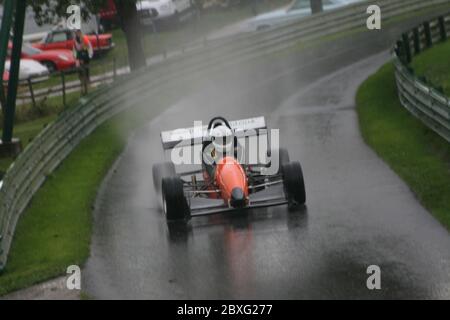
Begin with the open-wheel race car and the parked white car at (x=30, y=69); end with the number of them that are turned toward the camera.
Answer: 1

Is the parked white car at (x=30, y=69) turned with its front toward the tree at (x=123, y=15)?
no

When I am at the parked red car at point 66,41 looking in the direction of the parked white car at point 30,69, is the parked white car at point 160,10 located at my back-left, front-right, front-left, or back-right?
back-left

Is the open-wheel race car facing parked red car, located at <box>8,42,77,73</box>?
no

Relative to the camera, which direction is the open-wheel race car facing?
toward the camera

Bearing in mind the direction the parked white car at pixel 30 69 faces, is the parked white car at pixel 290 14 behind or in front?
in front

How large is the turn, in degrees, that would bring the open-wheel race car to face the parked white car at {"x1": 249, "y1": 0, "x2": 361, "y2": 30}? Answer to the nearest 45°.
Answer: approximately 180°

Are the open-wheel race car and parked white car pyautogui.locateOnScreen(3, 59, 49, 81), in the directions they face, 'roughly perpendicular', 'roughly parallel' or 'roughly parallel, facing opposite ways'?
roughly perpendicular

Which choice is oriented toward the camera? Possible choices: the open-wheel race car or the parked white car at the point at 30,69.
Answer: the open-wheel race car

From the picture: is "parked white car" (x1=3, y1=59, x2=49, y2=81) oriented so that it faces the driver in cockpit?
no

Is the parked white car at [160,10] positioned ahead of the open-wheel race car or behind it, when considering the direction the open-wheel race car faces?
behind
